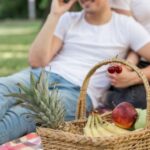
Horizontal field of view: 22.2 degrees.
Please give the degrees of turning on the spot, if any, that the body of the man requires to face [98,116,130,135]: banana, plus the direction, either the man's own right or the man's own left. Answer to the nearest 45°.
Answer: approximately 45° to the man's own left

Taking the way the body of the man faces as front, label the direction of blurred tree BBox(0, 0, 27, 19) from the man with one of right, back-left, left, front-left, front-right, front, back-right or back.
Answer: back-right

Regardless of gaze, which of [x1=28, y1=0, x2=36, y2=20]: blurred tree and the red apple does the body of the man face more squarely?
the red apple

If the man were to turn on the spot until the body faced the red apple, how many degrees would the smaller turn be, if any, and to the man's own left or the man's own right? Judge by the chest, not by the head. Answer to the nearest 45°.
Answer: approximately 45° to the man's own left

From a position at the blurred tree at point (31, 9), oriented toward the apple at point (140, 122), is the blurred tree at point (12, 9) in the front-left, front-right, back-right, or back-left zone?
back-right

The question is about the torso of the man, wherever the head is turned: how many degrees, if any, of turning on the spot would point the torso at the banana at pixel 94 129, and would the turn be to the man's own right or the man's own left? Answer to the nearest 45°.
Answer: approximately 45° to the man's own left

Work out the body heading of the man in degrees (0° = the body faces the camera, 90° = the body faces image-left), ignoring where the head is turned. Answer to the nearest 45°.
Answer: approximately 45°
